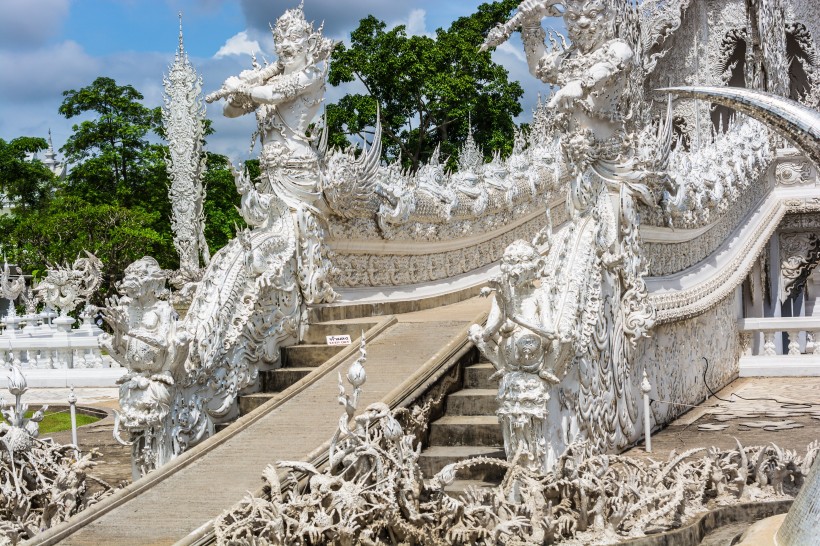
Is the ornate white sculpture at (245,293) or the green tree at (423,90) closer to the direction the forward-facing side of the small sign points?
the ornate white sculpture

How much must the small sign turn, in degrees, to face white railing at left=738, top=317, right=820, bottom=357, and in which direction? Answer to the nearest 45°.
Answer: approximately 135° to its left

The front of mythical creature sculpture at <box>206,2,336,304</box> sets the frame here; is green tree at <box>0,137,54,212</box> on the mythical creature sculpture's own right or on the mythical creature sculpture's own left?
on the mythical creature sculpture's own right

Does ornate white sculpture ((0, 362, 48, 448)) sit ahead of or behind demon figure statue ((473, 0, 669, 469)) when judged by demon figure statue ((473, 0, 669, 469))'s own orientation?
ahead

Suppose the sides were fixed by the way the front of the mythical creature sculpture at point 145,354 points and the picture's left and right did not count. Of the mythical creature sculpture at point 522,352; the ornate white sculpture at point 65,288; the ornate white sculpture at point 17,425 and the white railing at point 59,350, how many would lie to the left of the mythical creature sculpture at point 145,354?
1

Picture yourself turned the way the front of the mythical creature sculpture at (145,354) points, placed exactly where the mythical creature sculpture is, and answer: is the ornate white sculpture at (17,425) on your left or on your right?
on your right

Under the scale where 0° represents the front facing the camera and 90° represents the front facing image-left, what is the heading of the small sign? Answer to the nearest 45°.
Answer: approximately 0°

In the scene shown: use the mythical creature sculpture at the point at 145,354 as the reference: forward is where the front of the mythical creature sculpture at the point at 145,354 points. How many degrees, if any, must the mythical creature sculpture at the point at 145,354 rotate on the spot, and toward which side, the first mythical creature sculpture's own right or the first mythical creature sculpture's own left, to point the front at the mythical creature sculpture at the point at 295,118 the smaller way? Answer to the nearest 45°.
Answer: approximately 180°

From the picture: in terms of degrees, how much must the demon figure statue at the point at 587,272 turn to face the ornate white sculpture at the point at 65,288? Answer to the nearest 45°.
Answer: approximately 90° to its right

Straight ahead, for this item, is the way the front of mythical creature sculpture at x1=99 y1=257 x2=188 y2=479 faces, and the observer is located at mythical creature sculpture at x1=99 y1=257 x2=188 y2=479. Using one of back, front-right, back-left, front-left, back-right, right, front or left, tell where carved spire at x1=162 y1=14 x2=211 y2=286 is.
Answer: back-right

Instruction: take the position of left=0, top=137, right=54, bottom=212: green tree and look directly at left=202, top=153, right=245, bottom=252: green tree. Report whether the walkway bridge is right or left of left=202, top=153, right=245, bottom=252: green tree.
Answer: right

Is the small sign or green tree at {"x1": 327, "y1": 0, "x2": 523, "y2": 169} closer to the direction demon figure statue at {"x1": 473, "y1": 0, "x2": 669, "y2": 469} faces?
the small sign

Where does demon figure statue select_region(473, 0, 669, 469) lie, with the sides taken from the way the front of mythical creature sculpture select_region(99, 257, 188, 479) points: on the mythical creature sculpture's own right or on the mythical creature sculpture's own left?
on the mythical creature sculpture's own left

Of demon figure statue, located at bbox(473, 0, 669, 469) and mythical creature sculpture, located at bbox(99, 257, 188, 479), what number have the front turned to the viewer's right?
0
